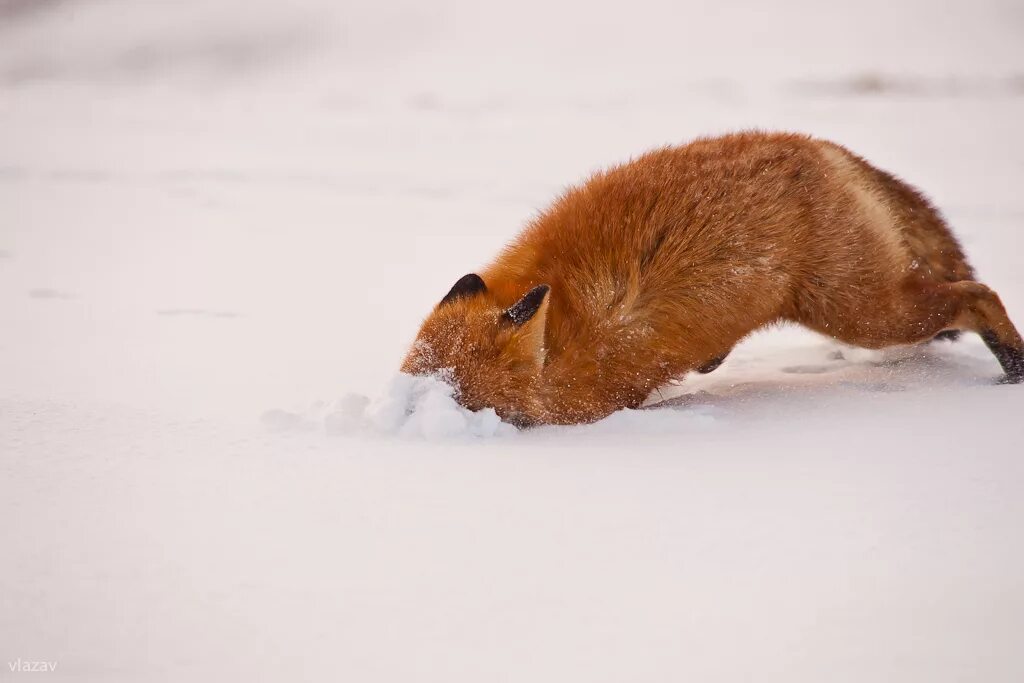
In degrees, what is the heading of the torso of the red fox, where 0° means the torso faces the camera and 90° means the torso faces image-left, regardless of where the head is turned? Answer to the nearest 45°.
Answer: approximately 90°
